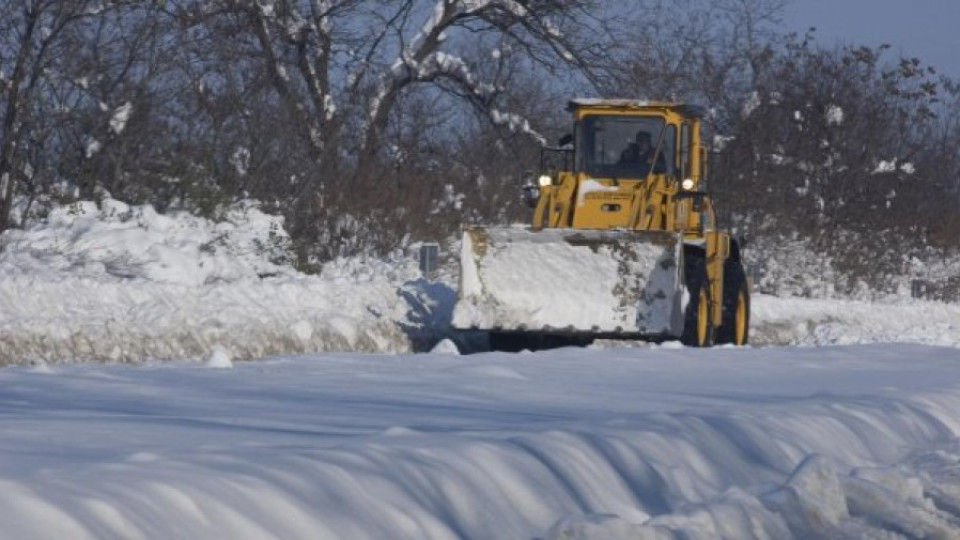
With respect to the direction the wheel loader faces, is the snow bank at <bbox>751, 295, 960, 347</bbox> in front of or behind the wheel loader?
behind

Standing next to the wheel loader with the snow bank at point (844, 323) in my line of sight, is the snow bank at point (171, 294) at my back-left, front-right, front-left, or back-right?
back-left

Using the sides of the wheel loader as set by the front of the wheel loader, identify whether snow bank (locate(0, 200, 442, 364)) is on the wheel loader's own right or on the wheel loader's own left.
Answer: on the wheel loader's own right

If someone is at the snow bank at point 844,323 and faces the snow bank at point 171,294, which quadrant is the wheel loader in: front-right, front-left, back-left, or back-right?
front-left

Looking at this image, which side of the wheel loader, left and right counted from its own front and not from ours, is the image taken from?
front

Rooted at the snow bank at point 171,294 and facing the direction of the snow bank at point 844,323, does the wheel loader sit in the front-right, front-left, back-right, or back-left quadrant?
front-right
